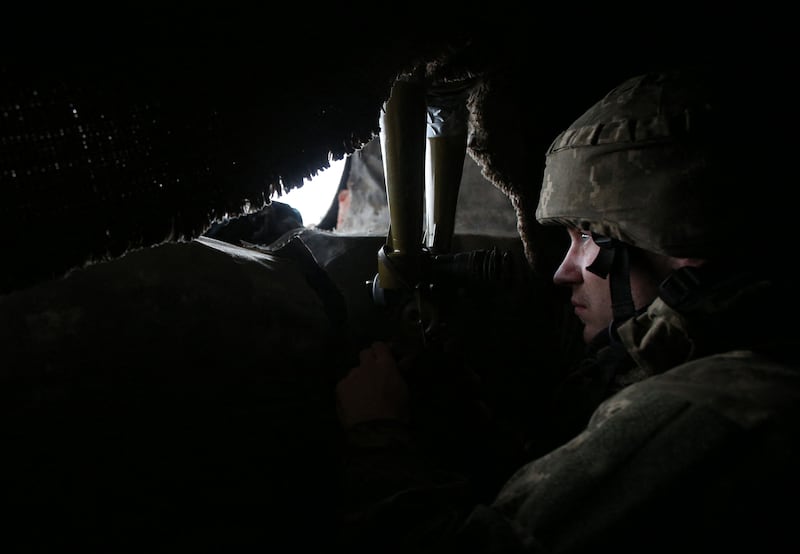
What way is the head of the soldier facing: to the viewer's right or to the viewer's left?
to the viewer's left

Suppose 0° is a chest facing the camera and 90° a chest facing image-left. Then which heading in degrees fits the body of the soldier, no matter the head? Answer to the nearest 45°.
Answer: approximately 90°

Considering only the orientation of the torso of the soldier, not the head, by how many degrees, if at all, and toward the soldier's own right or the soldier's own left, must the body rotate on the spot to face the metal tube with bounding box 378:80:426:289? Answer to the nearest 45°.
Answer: approximately 45° to the soldier's own right
